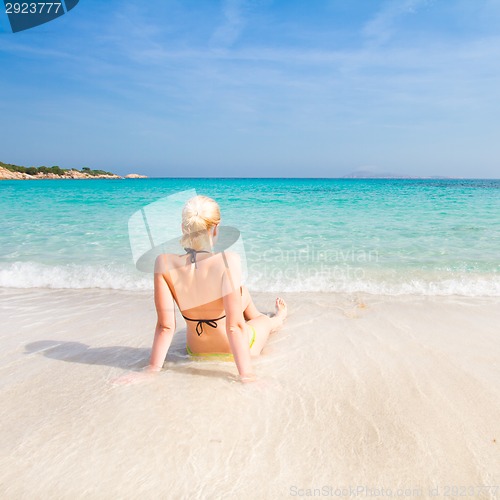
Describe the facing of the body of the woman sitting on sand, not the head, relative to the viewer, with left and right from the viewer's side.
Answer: facing away from the viewer and to the right of the viewer
